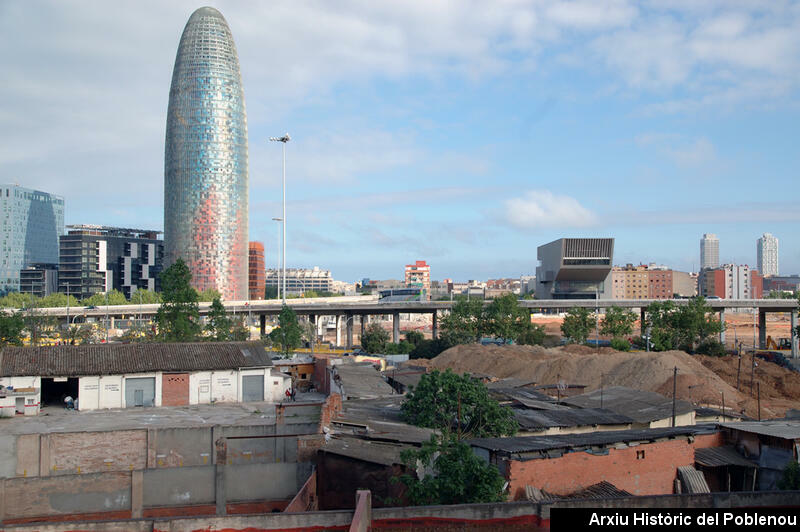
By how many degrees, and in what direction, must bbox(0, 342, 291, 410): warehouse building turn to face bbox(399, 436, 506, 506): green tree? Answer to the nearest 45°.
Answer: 0° — it already faces it

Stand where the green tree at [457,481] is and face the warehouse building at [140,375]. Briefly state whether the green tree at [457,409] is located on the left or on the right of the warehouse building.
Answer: right

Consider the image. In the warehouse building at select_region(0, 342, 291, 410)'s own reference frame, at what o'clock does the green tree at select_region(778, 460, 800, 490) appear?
The green tree is roughly at 11 o'clock from the warehouse building.

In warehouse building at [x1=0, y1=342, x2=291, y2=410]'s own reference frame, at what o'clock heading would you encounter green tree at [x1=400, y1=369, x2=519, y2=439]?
The green tree is roughly at 11 o'clock from the warehouse building.

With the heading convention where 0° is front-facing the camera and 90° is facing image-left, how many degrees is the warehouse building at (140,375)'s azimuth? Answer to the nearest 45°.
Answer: approximately 0°
